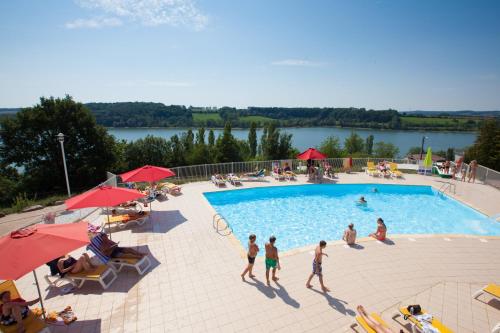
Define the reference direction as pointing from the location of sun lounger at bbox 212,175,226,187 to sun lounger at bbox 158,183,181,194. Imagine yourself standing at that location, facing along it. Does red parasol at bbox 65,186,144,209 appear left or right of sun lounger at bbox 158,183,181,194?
left

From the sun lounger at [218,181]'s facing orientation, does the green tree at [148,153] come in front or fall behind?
behind

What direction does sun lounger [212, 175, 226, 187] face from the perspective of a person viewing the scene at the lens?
facing the viewer and to the right of the viewer

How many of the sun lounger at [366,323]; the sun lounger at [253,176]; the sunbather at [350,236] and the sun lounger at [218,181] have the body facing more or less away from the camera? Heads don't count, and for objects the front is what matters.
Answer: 2

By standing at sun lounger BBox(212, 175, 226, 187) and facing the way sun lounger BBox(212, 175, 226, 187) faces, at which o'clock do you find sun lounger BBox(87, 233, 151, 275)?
sun lounger BBox(87, 233, 151, 275) is roughly at 2 o'clock from sun lounger BBox(212, 175, 226, 187).
